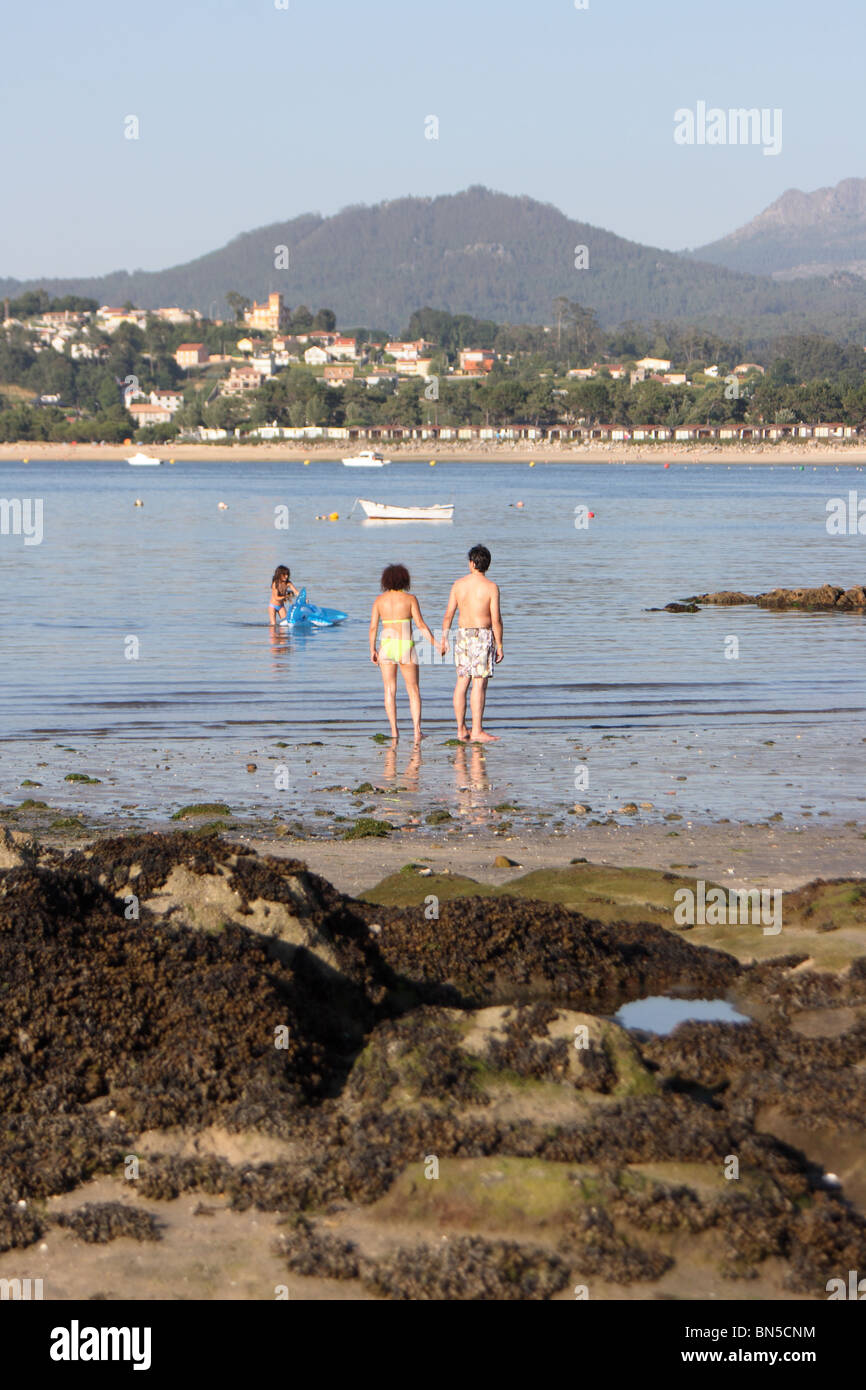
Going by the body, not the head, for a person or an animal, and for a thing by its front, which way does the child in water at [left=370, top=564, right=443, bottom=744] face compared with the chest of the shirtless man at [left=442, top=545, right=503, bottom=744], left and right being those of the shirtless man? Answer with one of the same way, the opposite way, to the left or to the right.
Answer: the same way

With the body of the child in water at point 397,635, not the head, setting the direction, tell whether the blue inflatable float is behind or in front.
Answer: in front

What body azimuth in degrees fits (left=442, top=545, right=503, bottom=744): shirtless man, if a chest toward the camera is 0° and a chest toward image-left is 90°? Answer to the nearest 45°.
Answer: approximately 180°

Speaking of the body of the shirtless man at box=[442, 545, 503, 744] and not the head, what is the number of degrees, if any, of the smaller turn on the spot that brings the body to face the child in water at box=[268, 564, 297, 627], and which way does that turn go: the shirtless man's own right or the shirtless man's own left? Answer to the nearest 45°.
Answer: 0° — they already face them

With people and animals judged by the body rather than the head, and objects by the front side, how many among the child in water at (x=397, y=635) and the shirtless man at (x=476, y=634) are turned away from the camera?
2

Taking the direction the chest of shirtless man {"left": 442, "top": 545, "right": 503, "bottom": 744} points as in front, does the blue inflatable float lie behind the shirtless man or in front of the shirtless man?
in front
